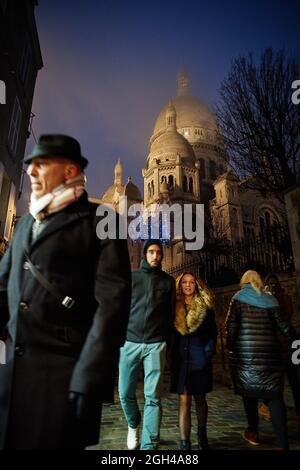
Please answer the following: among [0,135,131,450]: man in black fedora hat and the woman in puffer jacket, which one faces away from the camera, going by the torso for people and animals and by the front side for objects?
the woman in puffer jacket

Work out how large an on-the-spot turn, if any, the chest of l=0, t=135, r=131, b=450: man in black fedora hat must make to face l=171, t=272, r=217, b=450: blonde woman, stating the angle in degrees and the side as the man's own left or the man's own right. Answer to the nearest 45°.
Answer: approximately 180°

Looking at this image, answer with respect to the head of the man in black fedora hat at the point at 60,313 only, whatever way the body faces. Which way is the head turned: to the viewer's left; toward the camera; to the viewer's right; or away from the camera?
to the viewer's left

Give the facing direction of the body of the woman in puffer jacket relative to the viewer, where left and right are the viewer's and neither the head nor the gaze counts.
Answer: facing away from the viewer

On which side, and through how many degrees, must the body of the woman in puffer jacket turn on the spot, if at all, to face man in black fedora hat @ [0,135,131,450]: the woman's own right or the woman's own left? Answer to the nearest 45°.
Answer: approximately 180°

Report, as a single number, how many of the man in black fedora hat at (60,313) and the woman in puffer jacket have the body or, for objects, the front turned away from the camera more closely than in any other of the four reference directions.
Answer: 1

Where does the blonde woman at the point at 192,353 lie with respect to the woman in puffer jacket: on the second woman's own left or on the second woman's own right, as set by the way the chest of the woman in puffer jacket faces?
on the second woman's own left

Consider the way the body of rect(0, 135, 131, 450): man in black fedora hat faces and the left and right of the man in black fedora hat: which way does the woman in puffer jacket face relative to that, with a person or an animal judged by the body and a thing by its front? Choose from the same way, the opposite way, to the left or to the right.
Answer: the opposite way
